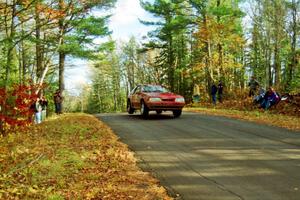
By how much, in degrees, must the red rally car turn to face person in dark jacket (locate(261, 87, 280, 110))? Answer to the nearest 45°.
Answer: approximately 90° to its left

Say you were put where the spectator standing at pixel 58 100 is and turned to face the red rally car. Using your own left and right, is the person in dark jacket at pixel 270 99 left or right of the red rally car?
left

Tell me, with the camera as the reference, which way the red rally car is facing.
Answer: facing the viewer and to the right of the viewer
